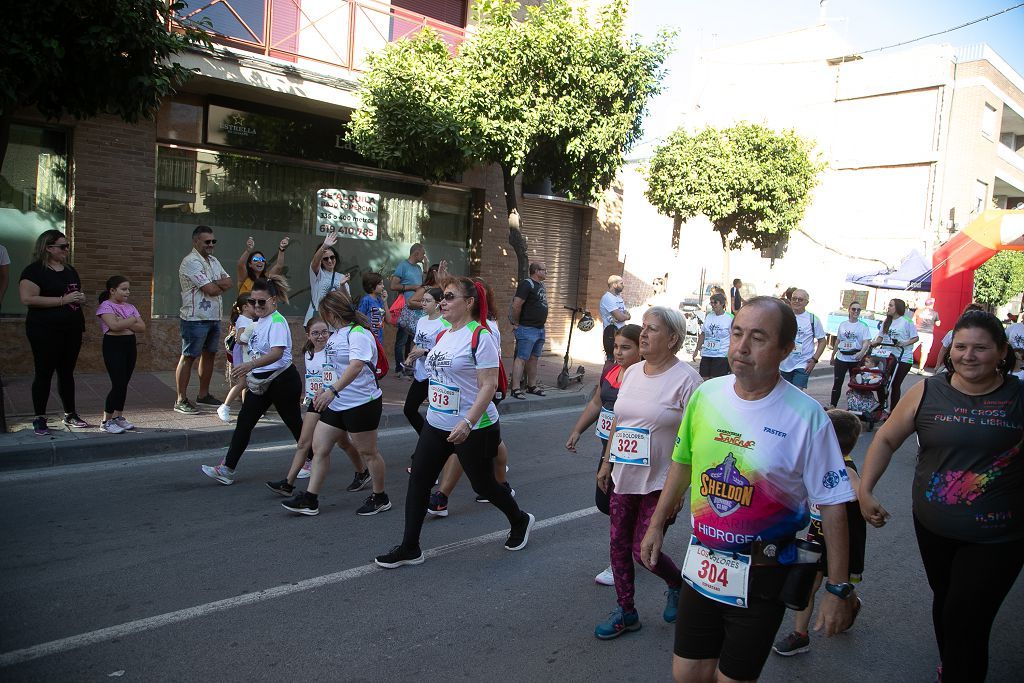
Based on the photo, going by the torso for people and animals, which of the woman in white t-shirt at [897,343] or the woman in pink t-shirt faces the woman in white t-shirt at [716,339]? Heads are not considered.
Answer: the woman in white t-shirt at [897,343]

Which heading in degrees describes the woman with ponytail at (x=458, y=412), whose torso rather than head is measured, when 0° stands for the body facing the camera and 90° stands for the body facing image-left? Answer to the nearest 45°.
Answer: approximately 45°

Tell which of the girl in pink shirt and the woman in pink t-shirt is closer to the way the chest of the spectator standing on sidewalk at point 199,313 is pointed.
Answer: the woman in pink t-shirt

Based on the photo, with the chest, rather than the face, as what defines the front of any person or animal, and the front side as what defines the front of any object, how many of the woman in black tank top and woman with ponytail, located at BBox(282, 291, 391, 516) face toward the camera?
1

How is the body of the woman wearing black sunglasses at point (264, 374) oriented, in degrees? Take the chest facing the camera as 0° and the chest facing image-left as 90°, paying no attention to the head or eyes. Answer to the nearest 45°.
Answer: approximately 45°

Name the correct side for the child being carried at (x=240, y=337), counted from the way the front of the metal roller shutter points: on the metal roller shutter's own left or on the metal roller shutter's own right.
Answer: on the metal roller shutter's own right

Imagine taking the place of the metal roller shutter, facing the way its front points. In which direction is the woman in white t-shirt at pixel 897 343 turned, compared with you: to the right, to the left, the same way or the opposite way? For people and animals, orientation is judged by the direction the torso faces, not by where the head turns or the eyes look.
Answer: to the right
